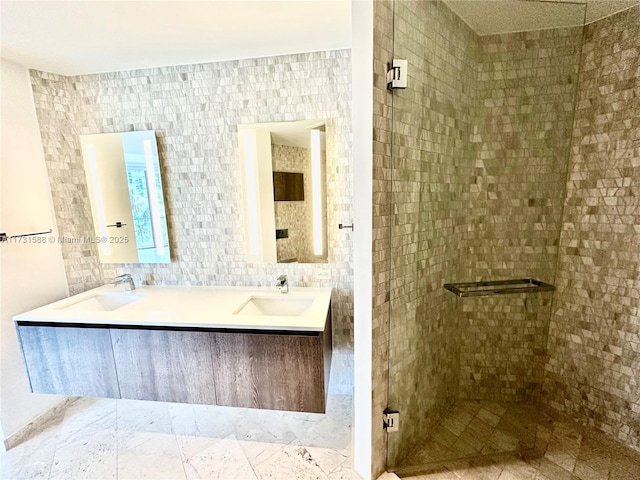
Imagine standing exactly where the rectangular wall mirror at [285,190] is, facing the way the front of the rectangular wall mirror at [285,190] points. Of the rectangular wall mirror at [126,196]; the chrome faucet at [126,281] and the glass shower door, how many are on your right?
2

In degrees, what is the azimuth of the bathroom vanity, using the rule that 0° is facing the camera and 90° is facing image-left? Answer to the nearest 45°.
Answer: approximately 0°

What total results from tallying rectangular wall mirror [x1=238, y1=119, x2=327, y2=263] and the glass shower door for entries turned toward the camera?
2

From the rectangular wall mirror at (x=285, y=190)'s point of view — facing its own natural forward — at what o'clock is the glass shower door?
The glass shower door is roughly at 10 o'clock from the rectangular wall mirror.

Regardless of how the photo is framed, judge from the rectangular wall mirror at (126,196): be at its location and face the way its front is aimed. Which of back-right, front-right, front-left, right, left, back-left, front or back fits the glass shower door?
front-left

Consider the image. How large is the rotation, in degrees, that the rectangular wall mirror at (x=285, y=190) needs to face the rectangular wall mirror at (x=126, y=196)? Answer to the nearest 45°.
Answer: approximately 90° to its right

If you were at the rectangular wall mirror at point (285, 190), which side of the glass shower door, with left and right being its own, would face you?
right
